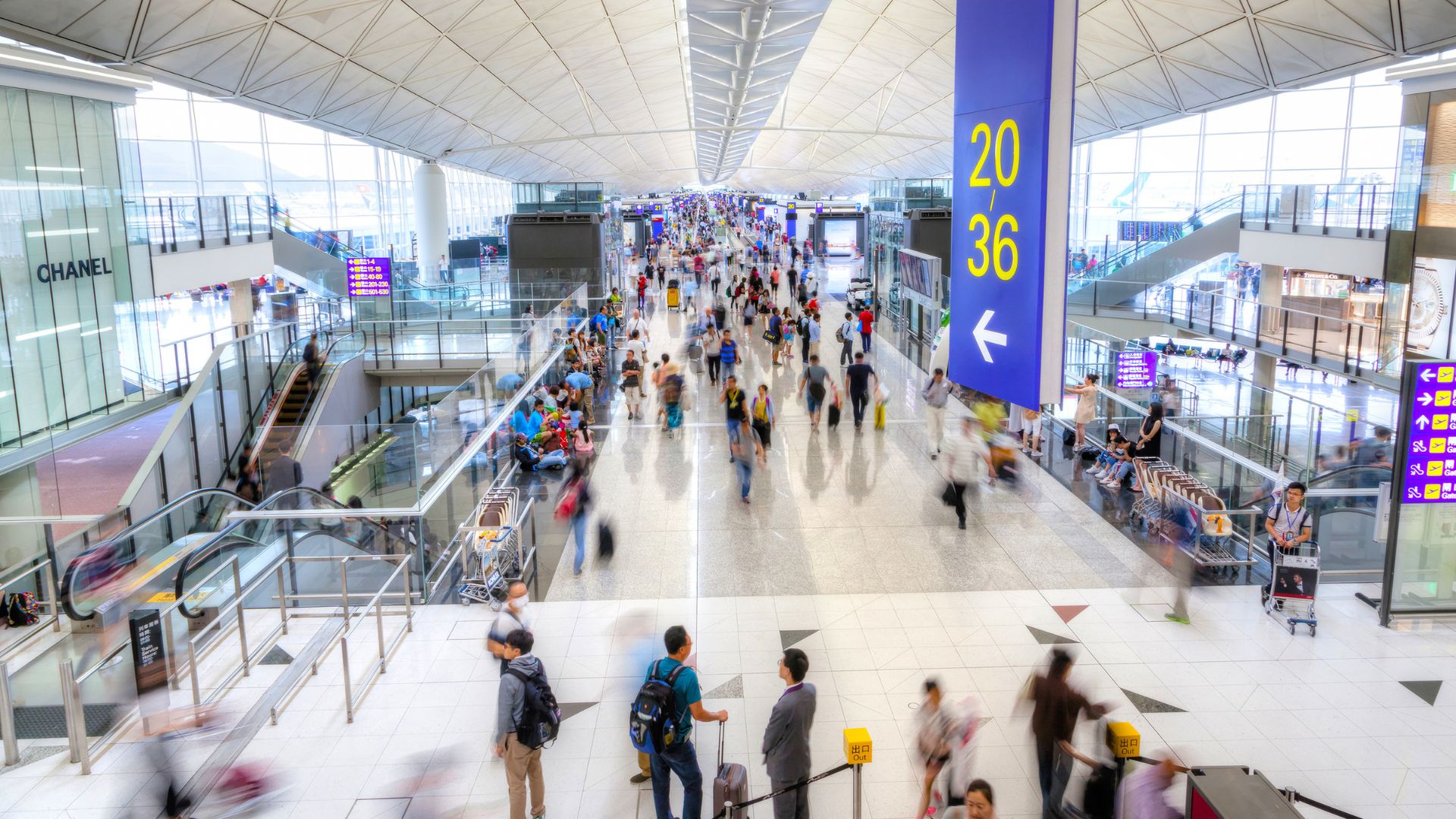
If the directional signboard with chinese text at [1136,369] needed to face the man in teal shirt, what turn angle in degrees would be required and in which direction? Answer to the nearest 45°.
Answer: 0° — it already faces them

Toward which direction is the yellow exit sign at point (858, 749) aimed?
toward the camera

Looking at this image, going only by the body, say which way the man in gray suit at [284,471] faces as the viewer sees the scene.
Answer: away from the camera

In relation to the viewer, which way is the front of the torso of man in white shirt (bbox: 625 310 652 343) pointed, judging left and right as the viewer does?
facing the viewer

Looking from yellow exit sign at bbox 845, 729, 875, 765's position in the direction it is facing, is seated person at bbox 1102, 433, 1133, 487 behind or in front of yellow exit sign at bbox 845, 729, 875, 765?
behind

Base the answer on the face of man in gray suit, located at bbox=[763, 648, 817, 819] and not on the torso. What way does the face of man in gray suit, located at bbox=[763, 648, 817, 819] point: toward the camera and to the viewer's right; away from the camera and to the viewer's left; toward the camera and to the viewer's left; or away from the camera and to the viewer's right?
away from the camera and to the viewer's left

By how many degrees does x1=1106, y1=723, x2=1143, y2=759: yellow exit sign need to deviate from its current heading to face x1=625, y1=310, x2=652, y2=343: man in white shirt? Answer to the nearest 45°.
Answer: approximately 135° to its right

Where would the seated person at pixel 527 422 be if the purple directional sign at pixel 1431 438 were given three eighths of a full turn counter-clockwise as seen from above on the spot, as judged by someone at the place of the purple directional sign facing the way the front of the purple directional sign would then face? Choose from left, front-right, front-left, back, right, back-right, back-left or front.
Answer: back-left

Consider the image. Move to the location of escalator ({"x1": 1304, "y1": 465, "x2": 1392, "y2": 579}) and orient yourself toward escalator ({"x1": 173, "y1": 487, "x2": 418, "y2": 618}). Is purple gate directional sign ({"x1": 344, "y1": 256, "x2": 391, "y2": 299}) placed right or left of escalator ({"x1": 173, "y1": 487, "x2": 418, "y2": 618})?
right

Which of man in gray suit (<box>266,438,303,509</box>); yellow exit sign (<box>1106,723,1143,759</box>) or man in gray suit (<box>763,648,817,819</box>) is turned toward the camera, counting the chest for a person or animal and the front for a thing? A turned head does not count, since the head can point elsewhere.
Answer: the yellow exit sign

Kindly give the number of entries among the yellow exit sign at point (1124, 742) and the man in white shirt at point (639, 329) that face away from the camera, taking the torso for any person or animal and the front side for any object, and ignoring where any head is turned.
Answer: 0
